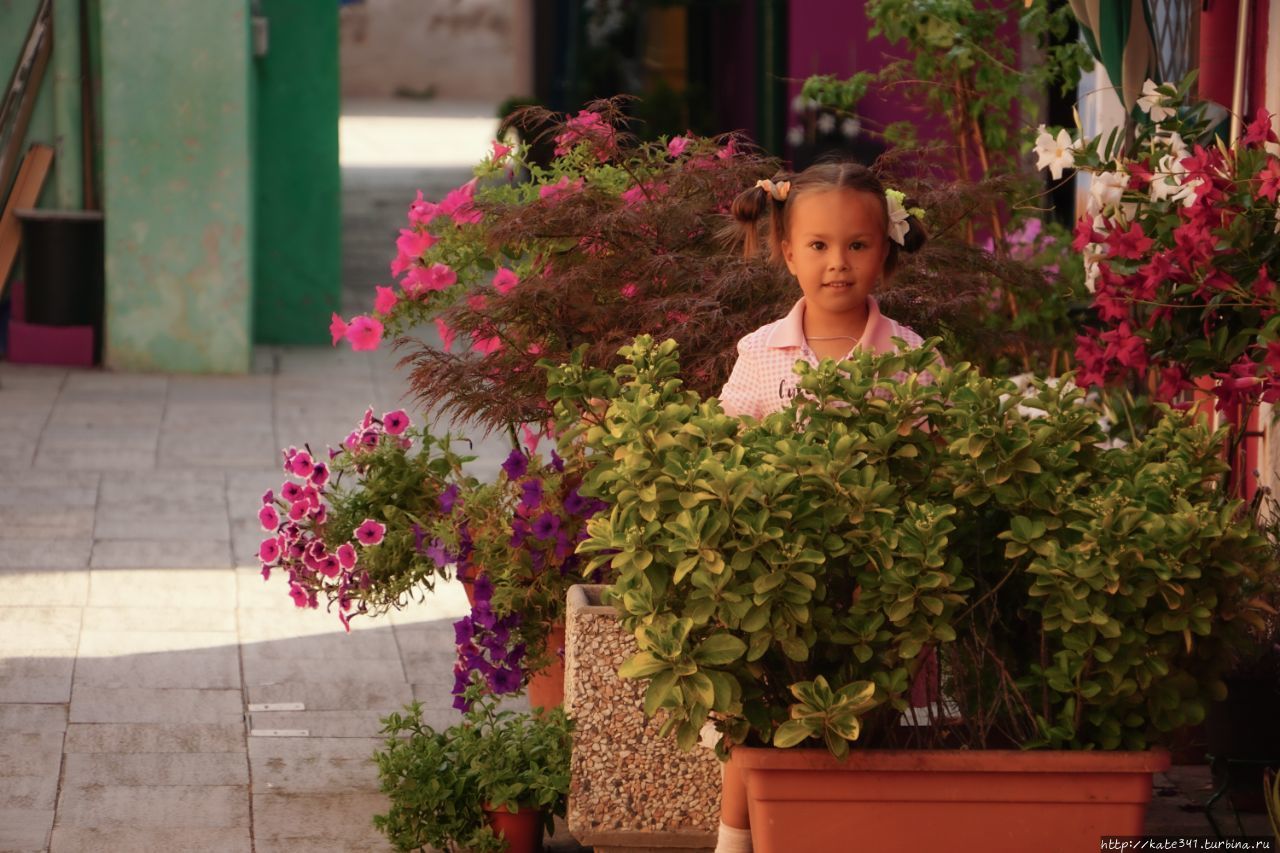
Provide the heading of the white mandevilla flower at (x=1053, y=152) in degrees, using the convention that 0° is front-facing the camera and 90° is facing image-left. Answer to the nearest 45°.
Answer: approximately 0°

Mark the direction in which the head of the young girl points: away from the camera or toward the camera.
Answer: toward the camera

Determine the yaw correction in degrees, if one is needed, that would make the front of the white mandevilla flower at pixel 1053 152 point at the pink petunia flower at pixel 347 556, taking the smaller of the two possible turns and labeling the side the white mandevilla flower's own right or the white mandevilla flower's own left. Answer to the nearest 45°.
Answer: approximately 90° to the white mandevilla flower's own right

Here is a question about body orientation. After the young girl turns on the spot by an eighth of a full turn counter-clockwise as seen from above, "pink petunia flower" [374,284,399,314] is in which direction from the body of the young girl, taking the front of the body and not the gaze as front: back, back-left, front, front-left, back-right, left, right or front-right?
back

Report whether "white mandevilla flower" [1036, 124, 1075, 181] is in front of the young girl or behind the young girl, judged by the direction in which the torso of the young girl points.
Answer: behind

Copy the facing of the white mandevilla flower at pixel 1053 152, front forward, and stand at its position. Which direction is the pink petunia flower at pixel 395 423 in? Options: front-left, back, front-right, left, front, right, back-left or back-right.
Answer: right

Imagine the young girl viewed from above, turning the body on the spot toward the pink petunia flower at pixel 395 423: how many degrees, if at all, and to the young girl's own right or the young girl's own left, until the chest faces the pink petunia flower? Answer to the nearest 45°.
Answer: approximately 135° to the young girl's own right

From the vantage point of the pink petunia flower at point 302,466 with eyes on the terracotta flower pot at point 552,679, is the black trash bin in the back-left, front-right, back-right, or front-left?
back-left

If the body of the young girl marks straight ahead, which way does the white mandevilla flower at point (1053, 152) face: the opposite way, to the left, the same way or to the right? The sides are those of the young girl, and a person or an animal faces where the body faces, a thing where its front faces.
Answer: the same way

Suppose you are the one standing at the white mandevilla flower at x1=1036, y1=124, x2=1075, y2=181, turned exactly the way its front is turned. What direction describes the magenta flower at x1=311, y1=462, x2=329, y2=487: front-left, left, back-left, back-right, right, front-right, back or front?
right

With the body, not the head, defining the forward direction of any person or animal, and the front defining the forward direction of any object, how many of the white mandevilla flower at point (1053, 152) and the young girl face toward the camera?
2

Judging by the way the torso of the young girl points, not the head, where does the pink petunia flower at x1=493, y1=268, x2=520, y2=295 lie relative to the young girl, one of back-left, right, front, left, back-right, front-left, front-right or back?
back-right

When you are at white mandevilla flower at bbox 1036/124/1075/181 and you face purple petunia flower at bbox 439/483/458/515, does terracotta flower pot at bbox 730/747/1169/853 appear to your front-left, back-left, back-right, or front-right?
front-left
